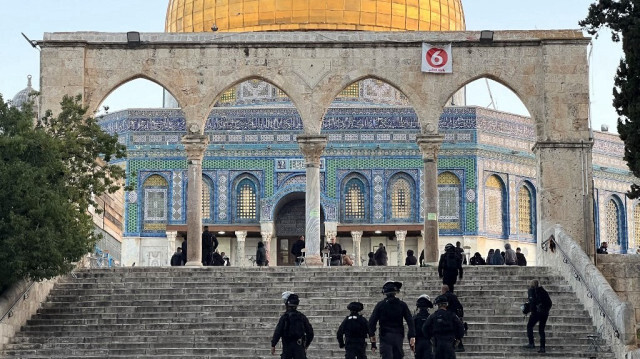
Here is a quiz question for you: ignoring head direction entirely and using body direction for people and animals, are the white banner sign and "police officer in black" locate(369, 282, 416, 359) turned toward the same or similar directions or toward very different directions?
very different directions

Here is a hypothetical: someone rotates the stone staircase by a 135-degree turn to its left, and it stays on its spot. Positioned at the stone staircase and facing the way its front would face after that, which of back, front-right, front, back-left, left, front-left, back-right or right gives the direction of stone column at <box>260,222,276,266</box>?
front-left

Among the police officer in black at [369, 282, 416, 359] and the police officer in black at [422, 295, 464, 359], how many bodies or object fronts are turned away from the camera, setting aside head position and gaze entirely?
2

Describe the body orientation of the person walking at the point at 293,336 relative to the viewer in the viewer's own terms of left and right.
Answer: facing away from the viewer

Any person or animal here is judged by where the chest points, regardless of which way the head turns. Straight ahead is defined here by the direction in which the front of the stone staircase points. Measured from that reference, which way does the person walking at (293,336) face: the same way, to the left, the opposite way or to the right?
the opposite way

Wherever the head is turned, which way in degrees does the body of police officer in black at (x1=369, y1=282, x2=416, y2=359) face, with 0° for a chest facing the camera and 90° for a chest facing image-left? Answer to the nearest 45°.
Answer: approximately 180°

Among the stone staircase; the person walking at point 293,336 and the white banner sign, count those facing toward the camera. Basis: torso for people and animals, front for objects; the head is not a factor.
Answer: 2

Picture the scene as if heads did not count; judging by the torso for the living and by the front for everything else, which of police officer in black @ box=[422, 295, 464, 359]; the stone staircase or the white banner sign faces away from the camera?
the police officer in black

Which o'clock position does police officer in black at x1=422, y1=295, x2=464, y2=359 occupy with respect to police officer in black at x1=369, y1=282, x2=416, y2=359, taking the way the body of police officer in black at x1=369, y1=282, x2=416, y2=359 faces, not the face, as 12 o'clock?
police officer in black at x1=422, y1=295, x2=464, y2=359 is roughly at 4 o'clock from police officer in black at x1=369, y1=282, x2=416, y2=359.

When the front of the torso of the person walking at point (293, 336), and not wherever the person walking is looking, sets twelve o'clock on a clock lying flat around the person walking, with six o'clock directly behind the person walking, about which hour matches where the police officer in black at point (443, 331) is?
The police officer in black is roughly at 3 o'clock from the person walking.

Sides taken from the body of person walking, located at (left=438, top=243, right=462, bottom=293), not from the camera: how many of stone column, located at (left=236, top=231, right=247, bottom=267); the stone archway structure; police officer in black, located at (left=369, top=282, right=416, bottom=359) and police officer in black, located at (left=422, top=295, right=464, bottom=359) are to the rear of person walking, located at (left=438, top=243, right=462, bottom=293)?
2
